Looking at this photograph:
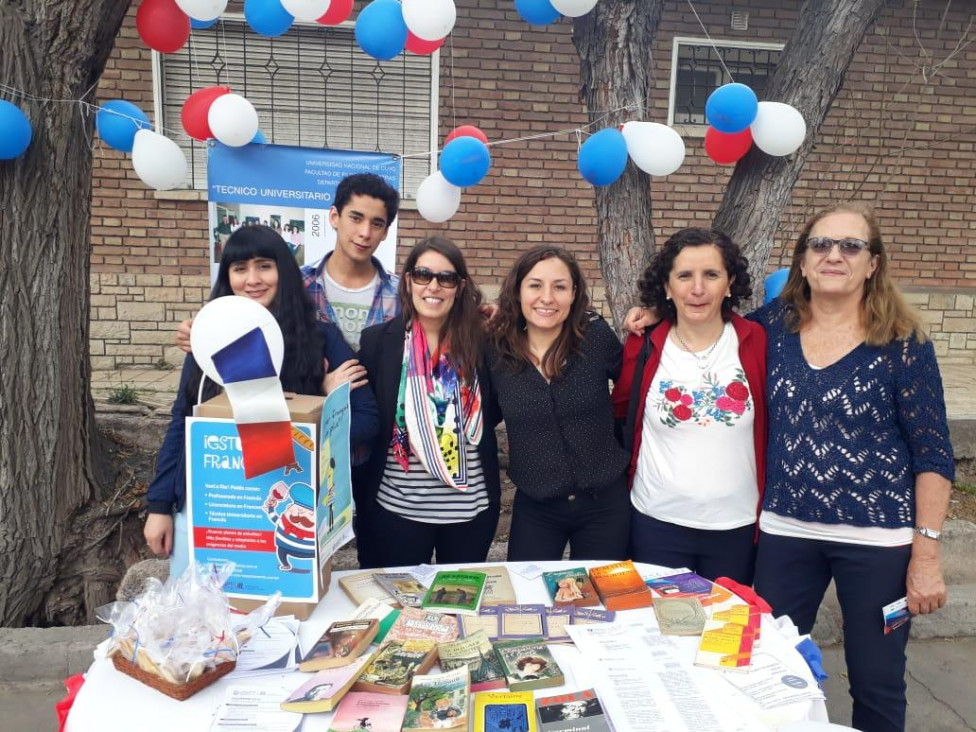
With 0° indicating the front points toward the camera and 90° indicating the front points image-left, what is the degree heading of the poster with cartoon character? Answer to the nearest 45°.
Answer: approximately 0°

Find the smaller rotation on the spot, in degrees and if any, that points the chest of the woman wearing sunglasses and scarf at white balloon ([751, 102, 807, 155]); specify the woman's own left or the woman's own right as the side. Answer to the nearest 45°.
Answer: approximately 135° to the woman's own left

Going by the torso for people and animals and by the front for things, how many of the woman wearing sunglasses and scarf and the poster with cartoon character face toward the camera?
2

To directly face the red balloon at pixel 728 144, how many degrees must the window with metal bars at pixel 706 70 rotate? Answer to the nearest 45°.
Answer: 0° — it already faces it

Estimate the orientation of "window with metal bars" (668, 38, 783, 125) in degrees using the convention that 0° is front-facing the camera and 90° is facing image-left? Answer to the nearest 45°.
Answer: approximately 0°
